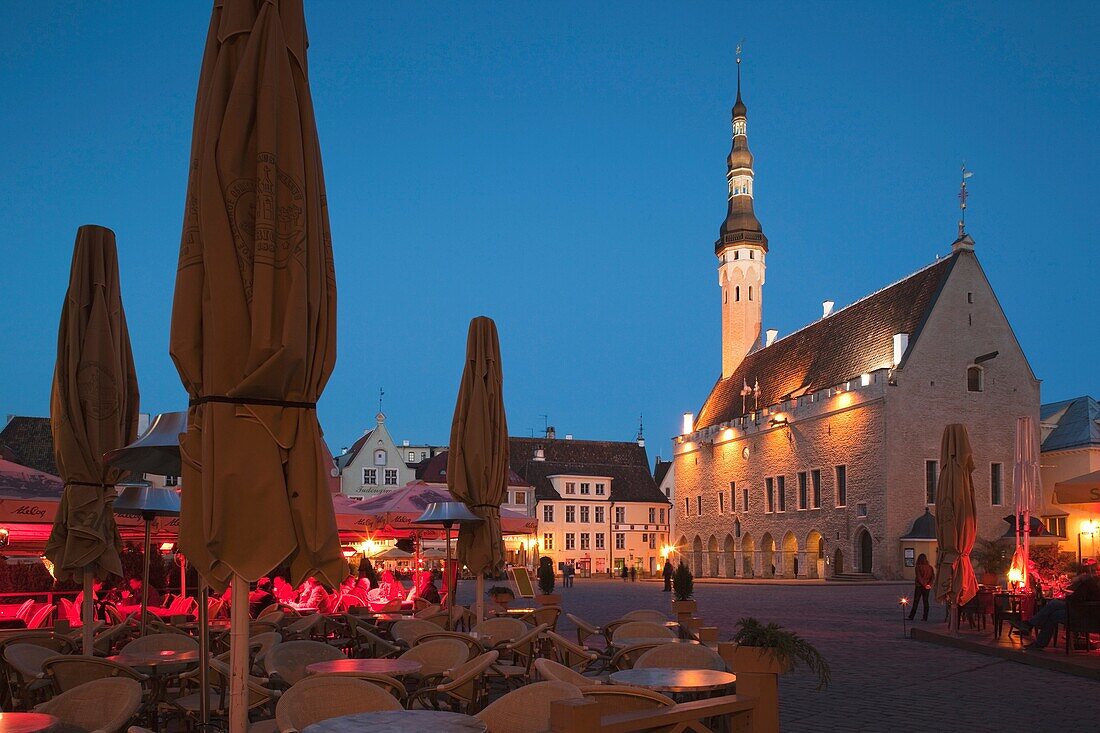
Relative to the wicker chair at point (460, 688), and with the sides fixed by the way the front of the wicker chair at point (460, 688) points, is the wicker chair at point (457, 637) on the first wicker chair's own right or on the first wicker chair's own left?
on the first wicker chair's own right

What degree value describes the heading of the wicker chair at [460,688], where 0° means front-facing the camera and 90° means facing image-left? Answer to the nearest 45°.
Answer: approximately 90°

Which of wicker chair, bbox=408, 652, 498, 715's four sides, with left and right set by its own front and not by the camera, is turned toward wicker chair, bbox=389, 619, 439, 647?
right

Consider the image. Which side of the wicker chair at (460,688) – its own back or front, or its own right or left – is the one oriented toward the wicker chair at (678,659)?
back

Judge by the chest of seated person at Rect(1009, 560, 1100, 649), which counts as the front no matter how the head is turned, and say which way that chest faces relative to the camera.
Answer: to the viewer's left

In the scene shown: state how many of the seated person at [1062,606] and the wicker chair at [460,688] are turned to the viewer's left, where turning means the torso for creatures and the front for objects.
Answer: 2

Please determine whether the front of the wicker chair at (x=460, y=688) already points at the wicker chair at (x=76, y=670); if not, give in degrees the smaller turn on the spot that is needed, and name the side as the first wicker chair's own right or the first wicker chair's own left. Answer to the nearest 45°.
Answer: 0° — it already faces it
